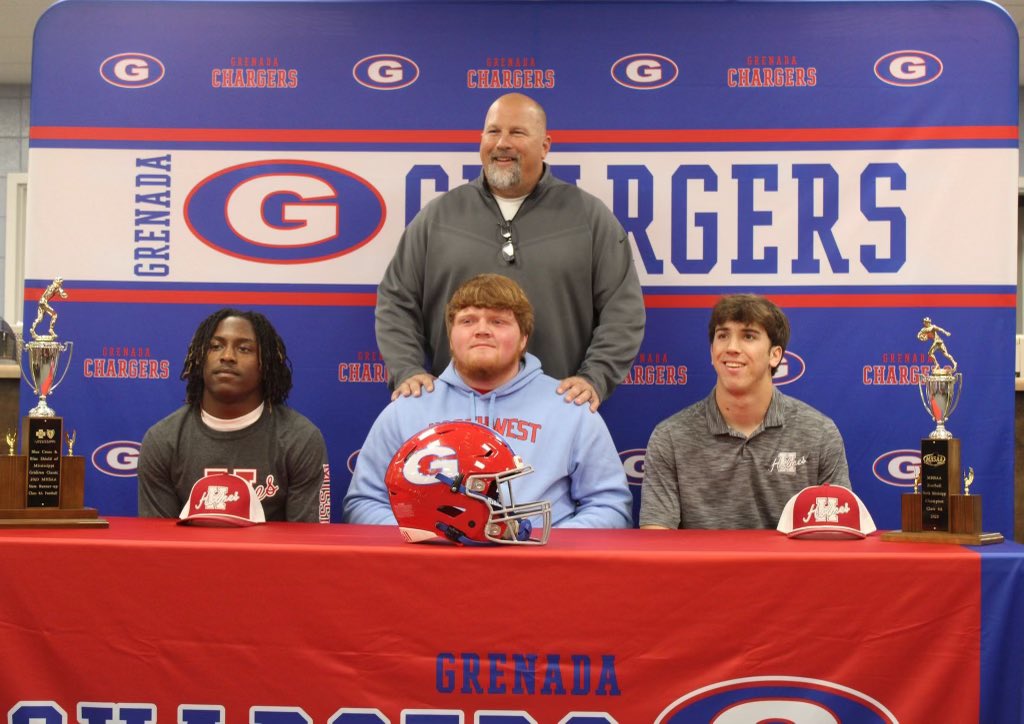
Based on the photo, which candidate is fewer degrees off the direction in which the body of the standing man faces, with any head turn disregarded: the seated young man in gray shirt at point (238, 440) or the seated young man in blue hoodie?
the seated young man in blue hoodie

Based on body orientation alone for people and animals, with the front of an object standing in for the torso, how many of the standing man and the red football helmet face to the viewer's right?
1

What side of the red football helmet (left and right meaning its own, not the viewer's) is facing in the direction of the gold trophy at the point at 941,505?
front

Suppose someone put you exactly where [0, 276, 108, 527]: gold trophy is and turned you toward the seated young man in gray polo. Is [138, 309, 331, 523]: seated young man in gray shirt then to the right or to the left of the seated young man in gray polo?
left

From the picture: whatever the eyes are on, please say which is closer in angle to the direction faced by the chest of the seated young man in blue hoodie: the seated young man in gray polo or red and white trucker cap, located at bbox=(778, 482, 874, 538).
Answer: the red and white trucker cap

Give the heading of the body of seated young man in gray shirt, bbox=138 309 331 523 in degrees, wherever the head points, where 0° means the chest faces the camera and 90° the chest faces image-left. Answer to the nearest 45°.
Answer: approximately 0°

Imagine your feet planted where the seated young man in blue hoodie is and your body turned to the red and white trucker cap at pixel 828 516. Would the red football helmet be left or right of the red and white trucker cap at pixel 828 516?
right

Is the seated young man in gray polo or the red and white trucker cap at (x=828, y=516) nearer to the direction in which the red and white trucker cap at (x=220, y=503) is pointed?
the red and white trucker cap

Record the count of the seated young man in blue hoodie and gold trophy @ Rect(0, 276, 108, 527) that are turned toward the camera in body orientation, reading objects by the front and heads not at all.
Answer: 2

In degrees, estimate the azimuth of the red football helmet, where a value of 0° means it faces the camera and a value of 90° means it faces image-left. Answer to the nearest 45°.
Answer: approximately 270°

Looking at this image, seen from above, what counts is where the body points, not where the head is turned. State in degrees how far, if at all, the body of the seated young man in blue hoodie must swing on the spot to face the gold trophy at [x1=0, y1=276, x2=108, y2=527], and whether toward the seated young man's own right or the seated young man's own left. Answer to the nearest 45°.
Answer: approximately 45° to the seated young man's own right
